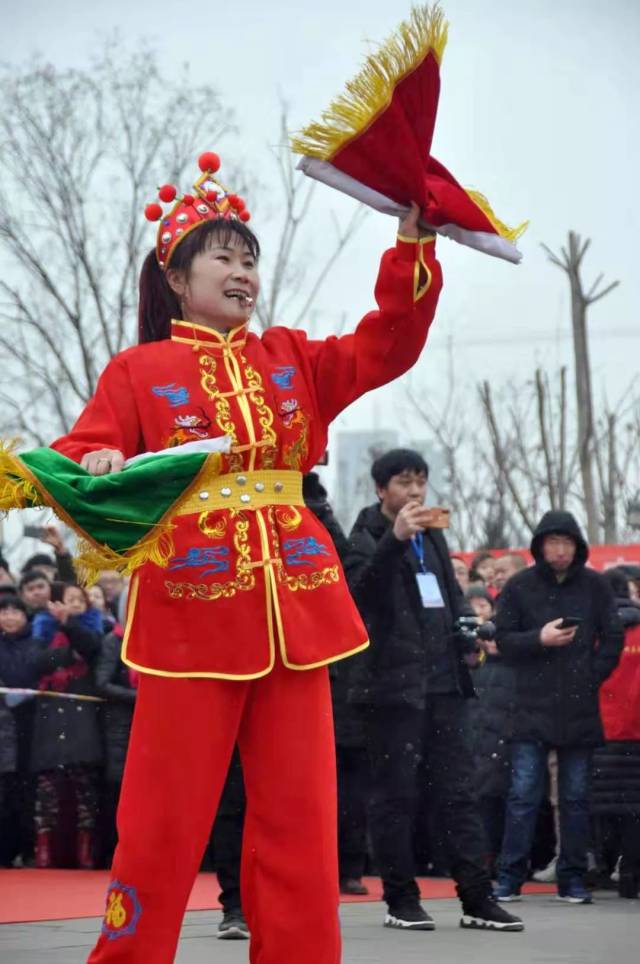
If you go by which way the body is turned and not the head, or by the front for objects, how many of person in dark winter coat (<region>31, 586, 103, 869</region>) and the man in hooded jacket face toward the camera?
2

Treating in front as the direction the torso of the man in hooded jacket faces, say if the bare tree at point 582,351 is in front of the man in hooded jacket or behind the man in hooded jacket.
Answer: behind

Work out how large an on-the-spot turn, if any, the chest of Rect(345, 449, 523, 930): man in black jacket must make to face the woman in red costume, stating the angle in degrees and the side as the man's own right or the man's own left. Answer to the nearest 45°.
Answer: approximately 45° to the man's own right
